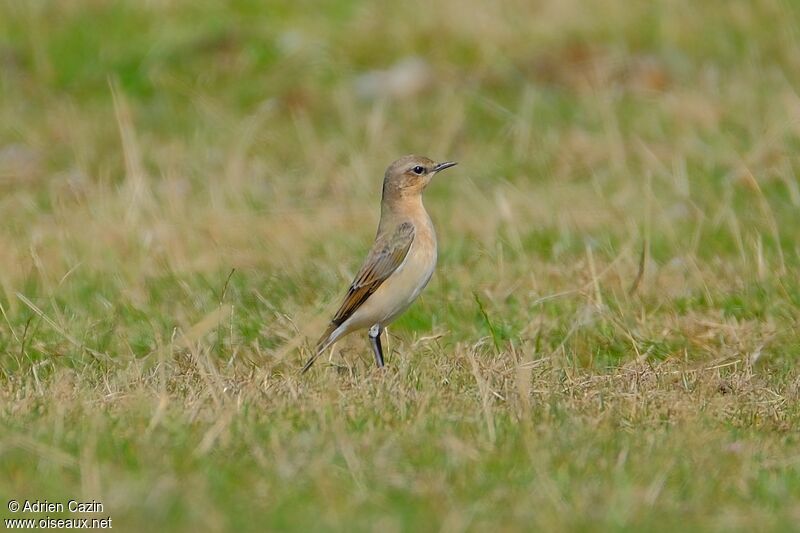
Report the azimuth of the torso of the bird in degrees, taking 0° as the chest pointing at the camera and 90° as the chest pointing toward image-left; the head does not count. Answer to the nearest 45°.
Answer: approximately 270°
